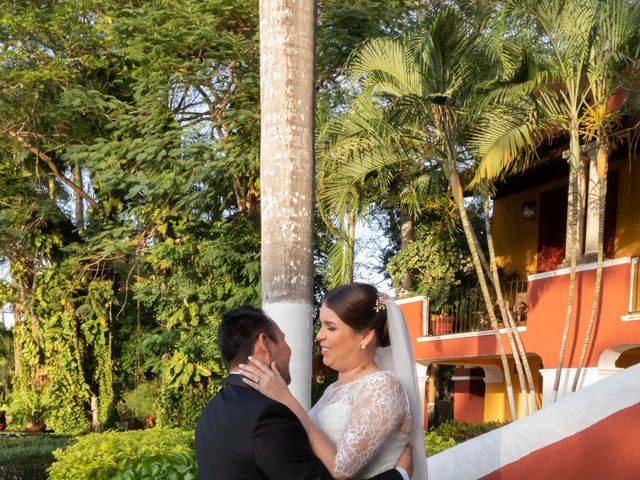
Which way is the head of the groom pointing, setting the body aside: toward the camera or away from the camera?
away from the camera

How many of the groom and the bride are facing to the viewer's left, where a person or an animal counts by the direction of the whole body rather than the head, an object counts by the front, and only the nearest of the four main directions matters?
1

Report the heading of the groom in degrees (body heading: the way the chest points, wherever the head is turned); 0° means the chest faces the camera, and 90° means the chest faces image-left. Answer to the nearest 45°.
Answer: approximately 225°

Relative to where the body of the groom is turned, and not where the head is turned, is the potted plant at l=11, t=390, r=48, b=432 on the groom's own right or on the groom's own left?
on the groom's own left

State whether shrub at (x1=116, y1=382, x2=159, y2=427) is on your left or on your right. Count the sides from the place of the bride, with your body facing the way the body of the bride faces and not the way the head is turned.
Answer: on your right

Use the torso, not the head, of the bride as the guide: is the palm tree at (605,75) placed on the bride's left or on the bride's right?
on the bride's right

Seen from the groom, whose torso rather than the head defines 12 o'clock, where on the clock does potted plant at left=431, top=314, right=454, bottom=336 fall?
The potted plant is roughly at 11 o'clock from the groom.

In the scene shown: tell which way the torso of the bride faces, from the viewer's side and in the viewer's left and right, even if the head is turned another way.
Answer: facing to the left of the viewer

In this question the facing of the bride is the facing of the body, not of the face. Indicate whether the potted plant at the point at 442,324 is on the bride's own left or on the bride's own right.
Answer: on the bride's own right
